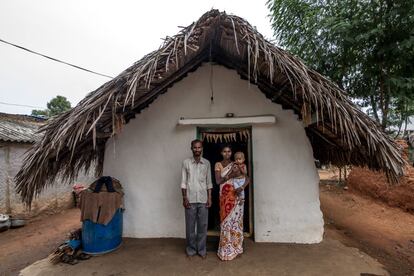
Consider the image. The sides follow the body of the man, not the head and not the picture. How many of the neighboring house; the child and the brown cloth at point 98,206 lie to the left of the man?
1

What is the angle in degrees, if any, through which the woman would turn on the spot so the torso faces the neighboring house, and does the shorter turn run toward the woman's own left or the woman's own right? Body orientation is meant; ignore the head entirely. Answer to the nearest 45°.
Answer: approximately 135° to the woman's own right

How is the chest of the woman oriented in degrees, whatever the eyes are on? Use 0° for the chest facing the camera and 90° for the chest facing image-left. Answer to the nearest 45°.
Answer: approximately 0°

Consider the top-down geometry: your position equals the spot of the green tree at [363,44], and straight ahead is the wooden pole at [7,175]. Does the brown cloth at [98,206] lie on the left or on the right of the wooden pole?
left

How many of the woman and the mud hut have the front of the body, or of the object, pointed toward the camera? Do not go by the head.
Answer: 2

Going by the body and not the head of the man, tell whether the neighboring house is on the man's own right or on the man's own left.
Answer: on the man's own right

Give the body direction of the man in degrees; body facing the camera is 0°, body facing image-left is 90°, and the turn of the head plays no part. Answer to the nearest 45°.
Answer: approximately 0°
